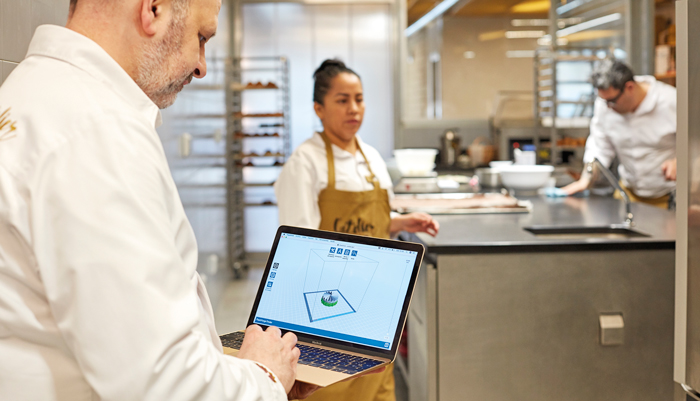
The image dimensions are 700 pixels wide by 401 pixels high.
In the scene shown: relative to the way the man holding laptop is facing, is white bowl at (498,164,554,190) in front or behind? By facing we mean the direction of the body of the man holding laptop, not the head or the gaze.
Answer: in front

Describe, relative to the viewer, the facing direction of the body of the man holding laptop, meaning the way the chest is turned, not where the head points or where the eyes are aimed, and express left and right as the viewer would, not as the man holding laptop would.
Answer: facing away from the viewer and to the right of the viewer

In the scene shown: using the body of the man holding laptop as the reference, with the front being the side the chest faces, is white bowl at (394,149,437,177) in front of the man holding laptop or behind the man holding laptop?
in front

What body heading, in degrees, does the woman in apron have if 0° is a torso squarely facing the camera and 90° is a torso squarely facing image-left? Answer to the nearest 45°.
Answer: approximately 315°

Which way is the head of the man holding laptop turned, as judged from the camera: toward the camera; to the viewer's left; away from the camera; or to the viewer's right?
to the viewer's right

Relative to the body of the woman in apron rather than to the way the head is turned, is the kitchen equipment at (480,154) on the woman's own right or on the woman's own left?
on the woman's own left

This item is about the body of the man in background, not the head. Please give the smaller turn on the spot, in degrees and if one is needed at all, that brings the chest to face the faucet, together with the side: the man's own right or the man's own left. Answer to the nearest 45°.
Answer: approximately 45° to the man's own left

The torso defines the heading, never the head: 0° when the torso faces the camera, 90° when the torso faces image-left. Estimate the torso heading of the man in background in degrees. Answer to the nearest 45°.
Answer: approximately 45°

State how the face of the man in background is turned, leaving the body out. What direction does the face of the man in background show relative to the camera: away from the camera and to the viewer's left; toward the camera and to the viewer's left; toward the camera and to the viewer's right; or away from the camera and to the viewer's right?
toward the camera and to the viewer's left

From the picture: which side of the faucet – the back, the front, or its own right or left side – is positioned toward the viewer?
left

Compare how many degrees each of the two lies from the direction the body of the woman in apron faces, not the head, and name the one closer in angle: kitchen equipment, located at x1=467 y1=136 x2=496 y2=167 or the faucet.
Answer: the faucet

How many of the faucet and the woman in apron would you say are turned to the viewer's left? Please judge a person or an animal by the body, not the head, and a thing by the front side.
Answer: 1

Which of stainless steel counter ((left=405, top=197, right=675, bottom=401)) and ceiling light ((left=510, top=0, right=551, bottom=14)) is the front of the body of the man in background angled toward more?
the stainless steel counter
